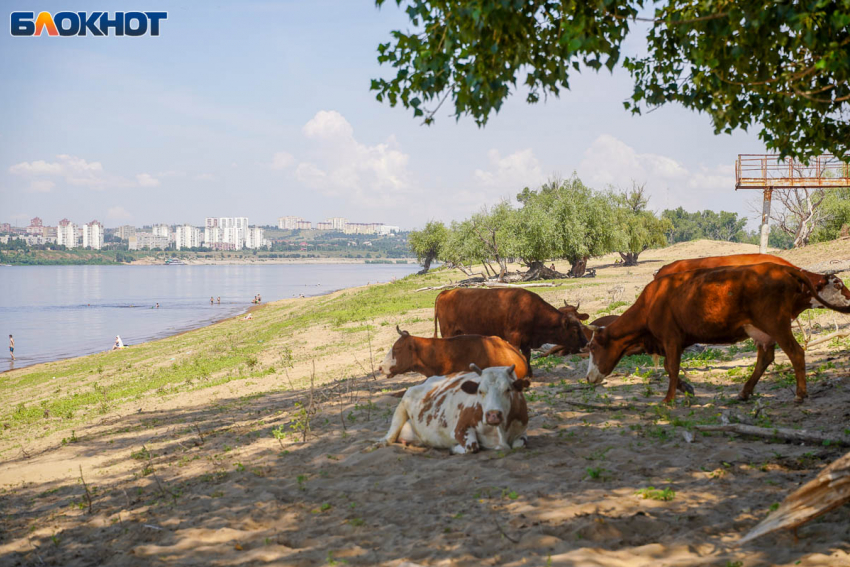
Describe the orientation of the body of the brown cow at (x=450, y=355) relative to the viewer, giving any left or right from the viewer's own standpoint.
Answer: facing to the left of the viewer

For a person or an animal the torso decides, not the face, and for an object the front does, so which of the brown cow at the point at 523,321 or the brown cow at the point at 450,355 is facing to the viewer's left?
the brown cow at the point at 450,355

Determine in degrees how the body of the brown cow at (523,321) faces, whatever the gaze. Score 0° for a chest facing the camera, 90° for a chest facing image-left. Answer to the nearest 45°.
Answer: approximately 270°

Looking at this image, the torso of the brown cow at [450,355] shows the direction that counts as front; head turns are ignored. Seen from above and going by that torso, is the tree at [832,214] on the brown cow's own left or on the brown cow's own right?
on the brown cow's own right

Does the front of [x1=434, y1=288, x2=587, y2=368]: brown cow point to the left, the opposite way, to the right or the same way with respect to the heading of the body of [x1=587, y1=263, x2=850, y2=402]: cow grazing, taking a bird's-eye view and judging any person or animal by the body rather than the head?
the opposite way

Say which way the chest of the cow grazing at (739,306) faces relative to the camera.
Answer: to the viewer's left

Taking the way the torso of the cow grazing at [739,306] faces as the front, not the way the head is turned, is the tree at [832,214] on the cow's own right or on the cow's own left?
on the cow's own right

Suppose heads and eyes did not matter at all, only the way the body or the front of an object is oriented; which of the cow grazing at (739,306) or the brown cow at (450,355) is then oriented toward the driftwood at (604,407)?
the cow grazing

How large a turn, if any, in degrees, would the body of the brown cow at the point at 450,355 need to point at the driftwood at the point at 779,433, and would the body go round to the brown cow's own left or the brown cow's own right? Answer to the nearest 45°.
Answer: approximately 135° to the brown cow's own left

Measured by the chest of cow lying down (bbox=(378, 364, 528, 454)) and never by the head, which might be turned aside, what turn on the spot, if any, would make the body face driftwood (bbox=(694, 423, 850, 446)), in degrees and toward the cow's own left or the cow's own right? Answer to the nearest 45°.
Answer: approximately 45° to the cow's own left

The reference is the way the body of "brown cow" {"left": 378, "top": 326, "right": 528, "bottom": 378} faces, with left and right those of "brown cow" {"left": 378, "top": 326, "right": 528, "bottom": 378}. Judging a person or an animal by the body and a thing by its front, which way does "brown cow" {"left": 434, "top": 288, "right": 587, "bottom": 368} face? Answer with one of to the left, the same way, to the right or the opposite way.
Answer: the opposite way

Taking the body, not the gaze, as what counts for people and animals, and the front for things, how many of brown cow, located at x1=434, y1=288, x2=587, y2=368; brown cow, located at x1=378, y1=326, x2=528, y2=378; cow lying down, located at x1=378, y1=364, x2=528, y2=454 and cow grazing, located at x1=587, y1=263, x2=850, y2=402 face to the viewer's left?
2

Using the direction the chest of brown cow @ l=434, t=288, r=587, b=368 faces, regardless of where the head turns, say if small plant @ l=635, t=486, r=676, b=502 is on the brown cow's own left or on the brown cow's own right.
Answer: on the brown cow's own right

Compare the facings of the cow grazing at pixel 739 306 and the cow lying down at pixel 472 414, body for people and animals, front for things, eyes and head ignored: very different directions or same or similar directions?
very different directions
